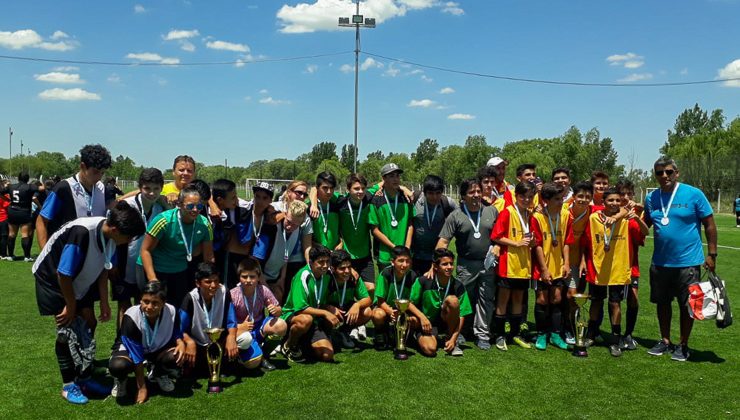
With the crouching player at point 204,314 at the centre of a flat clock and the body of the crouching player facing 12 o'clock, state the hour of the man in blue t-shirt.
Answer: The man in blue t-shirt is roughly at 9 o'clock from the crouching player.

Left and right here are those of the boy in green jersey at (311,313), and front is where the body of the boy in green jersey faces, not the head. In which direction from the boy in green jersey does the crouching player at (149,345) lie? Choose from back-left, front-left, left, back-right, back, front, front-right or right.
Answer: right

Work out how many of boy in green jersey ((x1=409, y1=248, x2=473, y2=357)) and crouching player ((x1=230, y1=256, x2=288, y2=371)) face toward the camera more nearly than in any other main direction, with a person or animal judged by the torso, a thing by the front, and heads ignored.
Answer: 2

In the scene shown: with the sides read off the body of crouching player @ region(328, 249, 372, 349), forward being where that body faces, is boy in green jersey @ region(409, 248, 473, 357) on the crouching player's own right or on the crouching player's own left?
on the crouching player's own left

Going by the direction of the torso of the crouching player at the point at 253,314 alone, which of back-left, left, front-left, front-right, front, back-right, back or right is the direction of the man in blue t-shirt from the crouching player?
left

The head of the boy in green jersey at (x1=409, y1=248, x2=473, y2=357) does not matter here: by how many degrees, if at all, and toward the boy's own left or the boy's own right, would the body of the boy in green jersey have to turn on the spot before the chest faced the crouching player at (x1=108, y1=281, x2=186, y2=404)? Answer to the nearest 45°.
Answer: approximately 45° to the boy's own right

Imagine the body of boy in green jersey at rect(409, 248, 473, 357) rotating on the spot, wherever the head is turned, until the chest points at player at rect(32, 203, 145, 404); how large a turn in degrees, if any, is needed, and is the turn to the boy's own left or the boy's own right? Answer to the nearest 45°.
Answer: approximately 45° to the boy's own right

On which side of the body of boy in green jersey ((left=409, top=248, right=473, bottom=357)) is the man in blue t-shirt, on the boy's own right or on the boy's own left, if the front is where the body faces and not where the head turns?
on the boy's own left

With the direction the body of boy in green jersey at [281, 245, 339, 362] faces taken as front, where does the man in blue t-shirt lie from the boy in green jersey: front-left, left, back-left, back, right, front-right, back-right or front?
front-left

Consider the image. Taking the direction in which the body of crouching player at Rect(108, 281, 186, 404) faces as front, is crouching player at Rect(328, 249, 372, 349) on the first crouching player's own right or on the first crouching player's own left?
on the first crouching player's own left

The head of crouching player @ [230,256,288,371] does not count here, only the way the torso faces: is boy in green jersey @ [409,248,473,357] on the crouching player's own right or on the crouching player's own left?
on the crouching player's own left

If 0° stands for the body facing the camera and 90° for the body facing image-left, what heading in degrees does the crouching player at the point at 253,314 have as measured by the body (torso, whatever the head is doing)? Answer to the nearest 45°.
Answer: approximately 0°
